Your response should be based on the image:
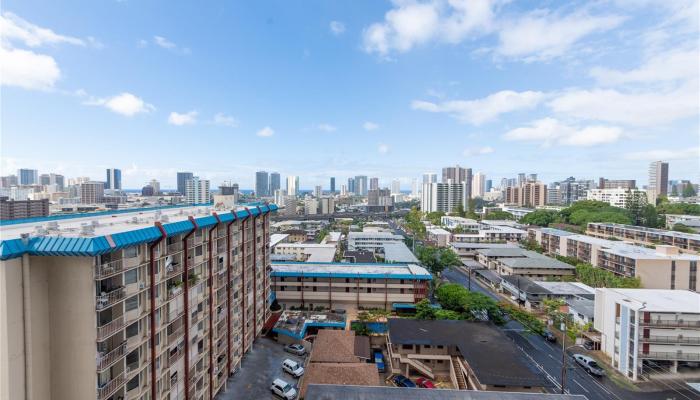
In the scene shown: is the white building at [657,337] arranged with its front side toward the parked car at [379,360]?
no

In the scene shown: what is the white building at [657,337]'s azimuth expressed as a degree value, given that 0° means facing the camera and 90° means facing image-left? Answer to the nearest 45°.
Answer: approximately 0°

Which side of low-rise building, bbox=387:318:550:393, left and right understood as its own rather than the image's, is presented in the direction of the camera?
front

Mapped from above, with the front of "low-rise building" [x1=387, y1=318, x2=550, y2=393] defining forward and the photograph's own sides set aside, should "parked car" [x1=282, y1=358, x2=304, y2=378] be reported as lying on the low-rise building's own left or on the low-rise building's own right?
on the low-rise building's own right

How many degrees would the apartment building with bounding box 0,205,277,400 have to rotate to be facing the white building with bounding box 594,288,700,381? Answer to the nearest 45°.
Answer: approximately 45° to its left

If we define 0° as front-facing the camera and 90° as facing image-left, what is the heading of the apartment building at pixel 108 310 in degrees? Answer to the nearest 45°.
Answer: approximately 315°

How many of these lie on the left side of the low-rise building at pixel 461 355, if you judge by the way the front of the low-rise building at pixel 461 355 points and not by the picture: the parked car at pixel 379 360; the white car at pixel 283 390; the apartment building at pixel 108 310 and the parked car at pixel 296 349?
0

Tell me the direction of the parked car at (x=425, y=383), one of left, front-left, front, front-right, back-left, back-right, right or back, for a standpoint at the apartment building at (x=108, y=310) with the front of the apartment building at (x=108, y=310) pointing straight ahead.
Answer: front-left

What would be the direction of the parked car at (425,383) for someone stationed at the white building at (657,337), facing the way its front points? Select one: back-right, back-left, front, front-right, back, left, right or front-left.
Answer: front-right

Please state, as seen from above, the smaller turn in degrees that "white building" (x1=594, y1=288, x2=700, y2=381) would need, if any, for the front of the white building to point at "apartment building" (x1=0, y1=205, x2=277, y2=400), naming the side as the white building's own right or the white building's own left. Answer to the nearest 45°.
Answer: approximately 45° to the white building's own right

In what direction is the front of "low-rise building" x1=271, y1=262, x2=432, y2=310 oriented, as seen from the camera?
facing the viewer

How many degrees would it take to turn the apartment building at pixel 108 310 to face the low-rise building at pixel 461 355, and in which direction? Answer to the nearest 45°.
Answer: approximately 45° to its left

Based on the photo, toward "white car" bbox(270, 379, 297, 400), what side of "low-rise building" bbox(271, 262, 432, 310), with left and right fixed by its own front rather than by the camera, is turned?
front
